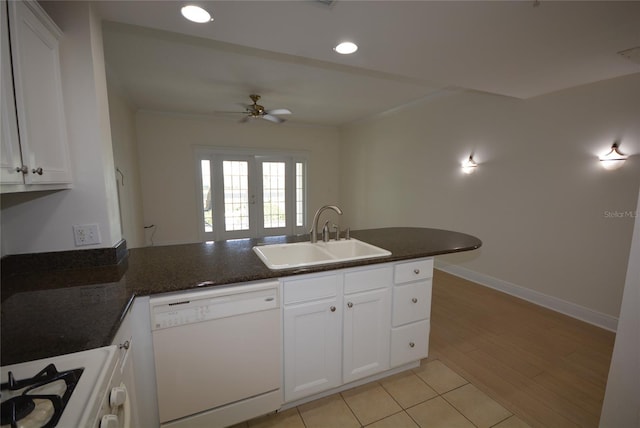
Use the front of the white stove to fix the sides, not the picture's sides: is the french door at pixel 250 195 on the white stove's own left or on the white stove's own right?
on the white stove's own left

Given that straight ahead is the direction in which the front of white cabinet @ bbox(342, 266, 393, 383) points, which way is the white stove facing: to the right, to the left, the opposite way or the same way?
to the left

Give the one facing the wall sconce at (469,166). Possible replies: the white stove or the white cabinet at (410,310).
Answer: the white stove

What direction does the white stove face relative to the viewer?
to the viewer's right

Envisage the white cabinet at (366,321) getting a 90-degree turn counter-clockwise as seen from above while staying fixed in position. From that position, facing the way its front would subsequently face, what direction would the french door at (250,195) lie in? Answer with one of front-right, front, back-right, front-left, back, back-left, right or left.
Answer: left

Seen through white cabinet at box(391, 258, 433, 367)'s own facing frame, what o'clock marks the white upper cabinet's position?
The white upper cabinet is roughly at 3 o'clock from the white cabinet.

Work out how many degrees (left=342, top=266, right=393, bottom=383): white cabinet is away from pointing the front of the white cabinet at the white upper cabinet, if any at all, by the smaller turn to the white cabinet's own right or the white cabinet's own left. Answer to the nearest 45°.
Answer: approximately 90° to the white cabinet's own right

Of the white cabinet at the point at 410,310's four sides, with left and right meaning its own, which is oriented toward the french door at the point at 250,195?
back
